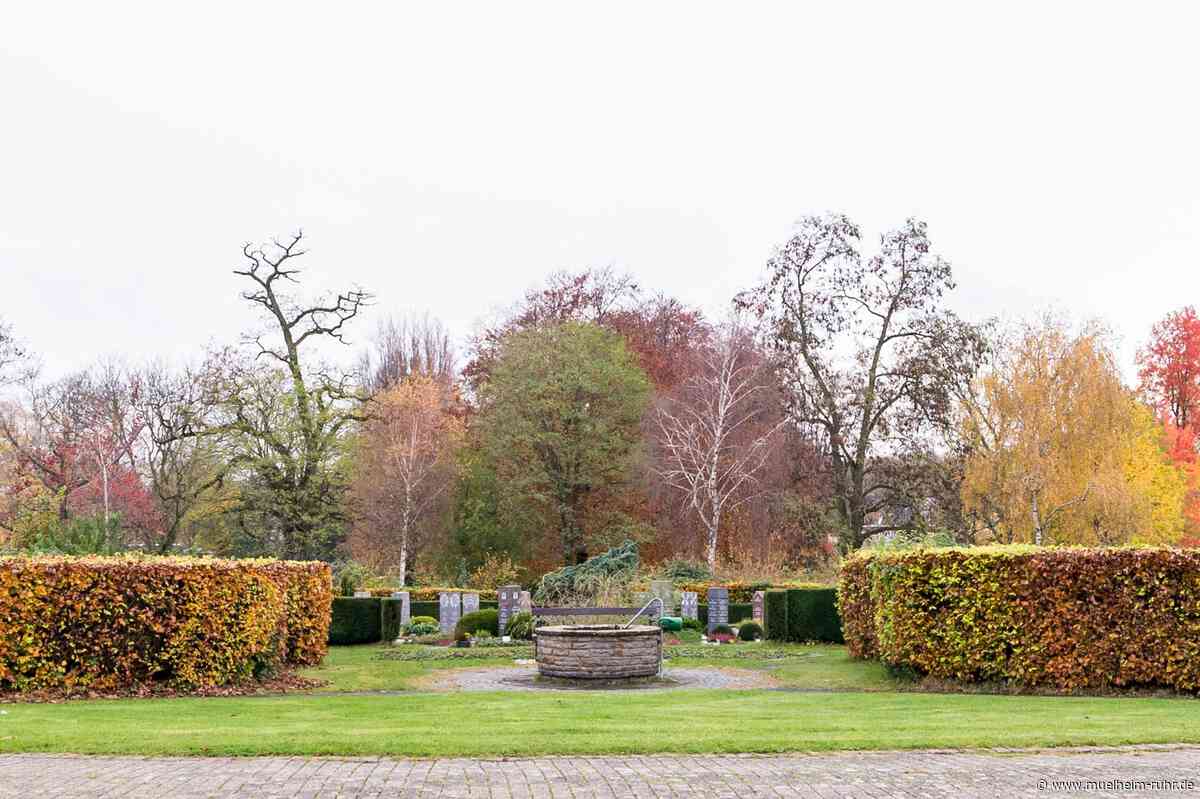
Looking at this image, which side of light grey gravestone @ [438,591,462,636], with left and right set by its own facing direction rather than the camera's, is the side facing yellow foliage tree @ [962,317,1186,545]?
left

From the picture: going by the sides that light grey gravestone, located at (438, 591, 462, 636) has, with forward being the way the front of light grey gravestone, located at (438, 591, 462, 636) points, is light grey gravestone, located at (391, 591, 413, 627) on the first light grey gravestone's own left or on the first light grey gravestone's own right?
on the first light grey gravestone's own right

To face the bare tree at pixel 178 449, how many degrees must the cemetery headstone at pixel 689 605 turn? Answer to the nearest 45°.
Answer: approximately 135° to its right

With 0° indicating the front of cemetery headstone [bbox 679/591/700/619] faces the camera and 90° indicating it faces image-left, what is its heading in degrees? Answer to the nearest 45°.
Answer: approximately 0°

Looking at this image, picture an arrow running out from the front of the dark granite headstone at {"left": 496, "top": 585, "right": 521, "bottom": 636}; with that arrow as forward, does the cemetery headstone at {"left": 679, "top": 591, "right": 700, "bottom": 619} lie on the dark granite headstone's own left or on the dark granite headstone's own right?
on the dark granite headstone's own left

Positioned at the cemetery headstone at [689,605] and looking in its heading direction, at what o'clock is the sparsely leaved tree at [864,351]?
The sparsely leaved tree is roughly at 7 o'clock from the cemetery headstone.

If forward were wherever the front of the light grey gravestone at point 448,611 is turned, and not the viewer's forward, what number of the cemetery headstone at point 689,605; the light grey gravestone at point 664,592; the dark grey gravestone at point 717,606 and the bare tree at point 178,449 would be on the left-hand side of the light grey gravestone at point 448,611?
3

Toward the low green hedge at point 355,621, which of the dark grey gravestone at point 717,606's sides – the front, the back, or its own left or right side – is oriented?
right

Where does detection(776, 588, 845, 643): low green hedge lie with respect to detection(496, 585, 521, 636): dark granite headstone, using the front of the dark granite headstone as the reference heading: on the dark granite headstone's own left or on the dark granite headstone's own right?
on the dark granite headstone's own left

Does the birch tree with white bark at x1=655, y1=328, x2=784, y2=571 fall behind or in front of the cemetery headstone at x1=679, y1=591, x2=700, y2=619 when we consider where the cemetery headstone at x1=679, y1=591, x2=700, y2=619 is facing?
behind
